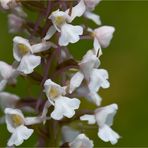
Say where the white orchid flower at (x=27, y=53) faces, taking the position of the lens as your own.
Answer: facing the viewer and to the left of the viewer

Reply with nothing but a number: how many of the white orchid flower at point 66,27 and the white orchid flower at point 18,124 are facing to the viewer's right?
0

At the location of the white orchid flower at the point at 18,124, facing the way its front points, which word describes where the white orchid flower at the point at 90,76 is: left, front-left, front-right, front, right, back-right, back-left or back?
back-left

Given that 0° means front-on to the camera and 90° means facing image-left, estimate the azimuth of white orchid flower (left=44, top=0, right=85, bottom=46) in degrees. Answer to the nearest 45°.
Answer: approximately 0°
